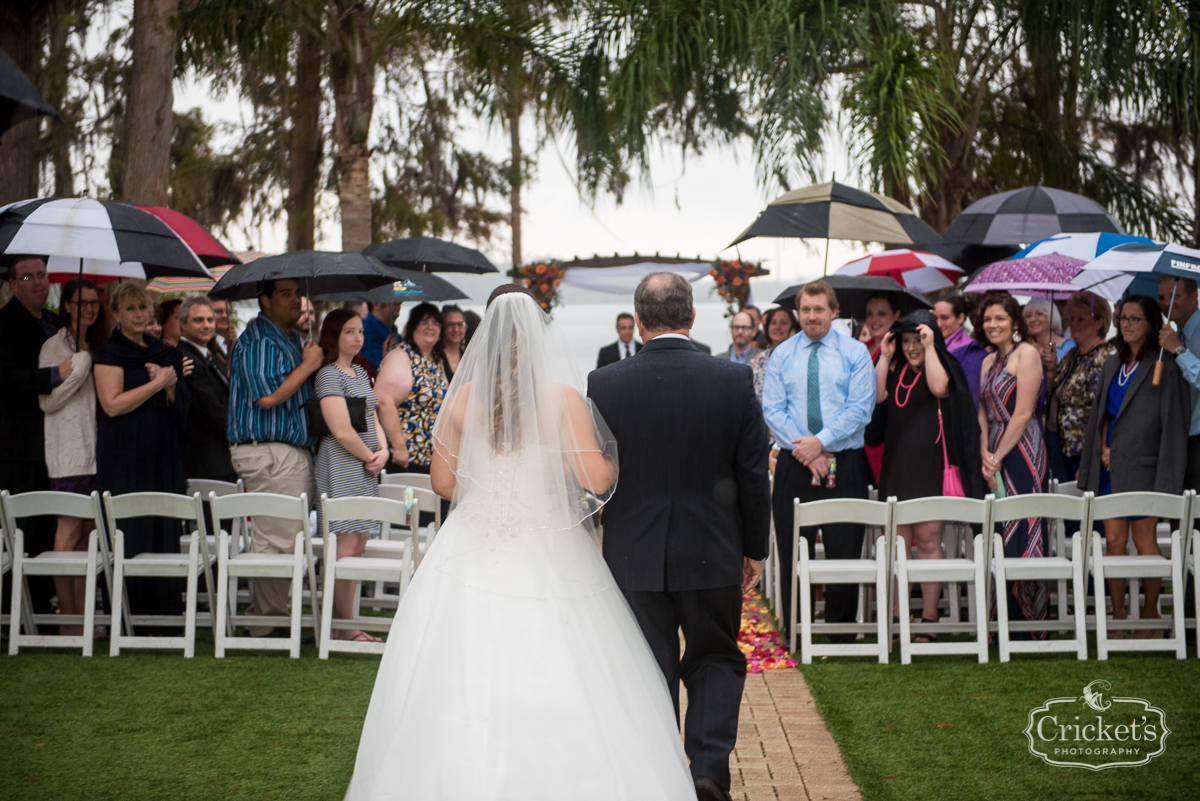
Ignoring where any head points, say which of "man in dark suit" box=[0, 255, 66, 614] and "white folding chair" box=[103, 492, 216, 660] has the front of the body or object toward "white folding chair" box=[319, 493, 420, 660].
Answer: the man in dark suit

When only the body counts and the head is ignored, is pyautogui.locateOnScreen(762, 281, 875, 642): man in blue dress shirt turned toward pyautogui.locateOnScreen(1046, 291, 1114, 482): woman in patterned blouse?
no

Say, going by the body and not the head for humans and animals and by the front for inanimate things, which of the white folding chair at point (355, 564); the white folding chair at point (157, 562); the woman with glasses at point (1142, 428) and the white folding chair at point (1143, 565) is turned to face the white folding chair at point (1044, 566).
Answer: the woman with glasses

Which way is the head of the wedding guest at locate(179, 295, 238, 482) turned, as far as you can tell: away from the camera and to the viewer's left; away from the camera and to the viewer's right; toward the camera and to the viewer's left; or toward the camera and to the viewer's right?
toward the camera and to the viewer's right

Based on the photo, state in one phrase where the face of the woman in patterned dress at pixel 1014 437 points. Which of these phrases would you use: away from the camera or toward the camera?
toward the camera

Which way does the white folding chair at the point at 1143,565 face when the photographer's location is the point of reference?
facing away from the viewer

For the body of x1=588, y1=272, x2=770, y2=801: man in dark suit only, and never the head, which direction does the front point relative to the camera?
away from the camera

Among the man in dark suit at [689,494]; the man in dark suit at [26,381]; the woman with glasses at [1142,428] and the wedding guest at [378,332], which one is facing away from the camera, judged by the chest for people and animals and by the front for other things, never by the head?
the man in dark suit at [689,494]

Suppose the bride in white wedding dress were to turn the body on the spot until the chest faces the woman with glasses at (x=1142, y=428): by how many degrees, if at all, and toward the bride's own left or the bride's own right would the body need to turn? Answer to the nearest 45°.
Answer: approximately 45° to the bride's own right

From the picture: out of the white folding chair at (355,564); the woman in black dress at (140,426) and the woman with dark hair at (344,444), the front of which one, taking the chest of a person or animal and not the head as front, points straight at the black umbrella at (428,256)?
the white folding chair

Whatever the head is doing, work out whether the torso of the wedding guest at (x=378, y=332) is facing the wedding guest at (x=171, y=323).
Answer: no

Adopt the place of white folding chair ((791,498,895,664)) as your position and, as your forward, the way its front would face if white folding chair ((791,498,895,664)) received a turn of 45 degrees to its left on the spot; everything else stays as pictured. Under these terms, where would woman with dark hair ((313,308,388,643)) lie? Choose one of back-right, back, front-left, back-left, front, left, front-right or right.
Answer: front-left

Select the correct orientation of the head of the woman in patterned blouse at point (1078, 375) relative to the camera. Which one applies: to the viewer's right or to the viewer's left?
to the viewer's left

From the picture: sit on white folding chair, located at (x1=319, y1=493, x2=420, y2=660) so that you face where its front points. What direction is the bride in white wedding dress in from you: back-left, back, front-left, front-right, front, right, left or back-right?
back

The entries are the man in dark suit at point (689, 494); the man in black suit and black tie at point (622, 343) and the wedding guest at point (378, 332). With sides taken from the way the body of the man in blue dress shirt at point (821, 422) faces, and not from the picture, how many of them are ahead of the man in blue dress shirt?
1

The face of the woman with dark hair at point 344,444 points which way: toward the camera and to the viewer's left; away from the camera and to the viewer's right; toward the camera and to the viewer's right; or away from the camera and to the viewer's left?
toward the camera and to the viewer's right

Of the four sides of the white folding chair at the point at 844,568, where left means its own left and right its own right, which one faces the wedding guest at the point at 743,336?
front

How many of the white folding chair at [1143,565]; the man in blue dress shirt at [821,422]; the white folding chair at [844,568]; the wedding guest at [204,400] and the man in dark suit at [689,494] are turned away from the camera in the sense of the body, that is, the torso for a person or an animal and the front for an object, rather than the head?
3

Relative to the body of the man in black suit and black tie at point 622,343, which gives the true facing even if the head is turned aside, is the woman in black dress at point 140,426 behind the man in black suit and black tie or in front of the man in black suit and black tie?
in front

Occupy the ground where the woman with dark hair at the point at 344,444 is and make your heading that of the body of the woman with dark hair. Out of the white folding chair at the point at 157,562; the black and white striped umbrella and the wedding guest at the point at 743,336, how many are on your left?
1

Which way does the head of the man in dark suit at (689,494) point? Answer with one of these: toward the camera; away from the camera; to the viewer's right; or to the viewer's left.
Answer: away from the camera

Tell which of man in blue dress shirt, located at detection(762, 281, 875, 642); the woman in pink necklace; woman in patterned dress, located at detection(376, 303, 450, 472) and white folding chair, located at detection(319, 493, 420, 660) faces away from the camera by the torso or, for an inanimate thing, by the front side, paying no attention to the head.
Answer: the white folding chair

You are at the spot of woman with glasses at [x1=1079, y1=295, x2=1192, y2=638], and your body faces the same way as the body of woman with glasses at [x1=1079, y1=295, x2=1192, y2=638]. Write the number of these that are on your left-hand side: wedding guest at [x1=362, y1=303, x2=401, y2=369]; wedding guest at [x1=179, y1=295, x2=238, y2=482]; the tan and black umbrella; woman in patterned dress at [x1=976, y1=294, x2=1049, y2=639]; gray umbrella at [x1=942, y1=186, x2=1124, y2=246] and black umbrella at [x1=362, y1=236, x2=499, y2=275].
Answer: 0

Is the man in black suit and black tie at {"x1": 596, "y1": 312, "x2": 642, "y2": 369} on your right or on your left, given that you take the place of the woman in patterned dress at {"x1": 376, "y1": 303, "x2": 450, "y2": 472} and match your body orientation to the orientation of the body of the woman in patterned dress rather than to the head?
on your left
